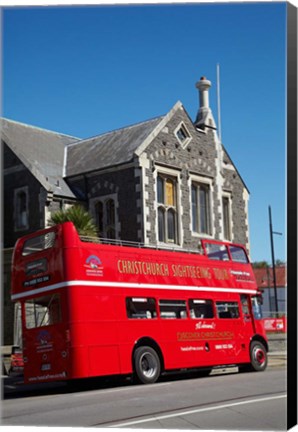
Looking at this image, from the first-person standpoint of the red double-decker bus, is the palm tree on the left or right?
on its left

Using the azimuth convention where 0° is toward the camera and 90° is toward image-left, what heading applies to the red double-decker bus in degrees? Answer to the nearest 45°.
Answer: approximately 225°
